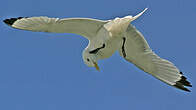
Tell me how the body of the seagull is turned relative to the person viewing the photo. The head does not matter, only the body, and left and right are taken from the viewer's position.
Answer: facing the viewer and to the left of the viewer
